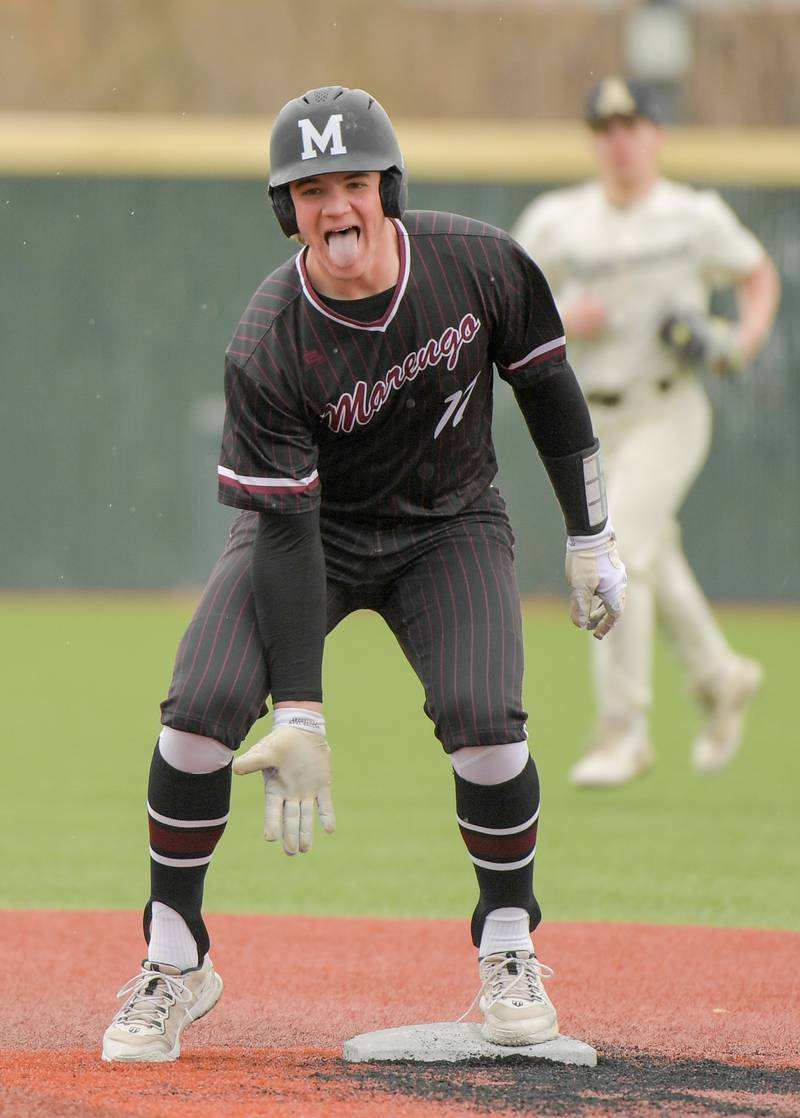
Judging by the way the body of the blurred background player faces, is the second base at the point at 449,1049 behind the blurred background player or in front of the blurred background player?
in front

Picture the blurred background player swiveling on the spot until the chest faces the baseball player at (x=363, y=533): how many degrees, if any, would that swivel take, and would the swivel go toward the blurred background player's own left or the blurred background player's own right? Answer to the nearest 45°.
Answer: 0° — they already face them

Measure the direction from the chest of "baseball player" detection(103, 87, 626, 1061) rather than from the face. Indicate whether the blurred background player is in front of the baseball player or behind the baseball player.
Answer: behind

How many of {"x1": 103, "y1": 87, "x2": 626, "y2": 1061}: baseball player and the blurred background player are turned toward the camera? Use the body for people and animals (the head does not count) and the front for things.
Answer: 2
